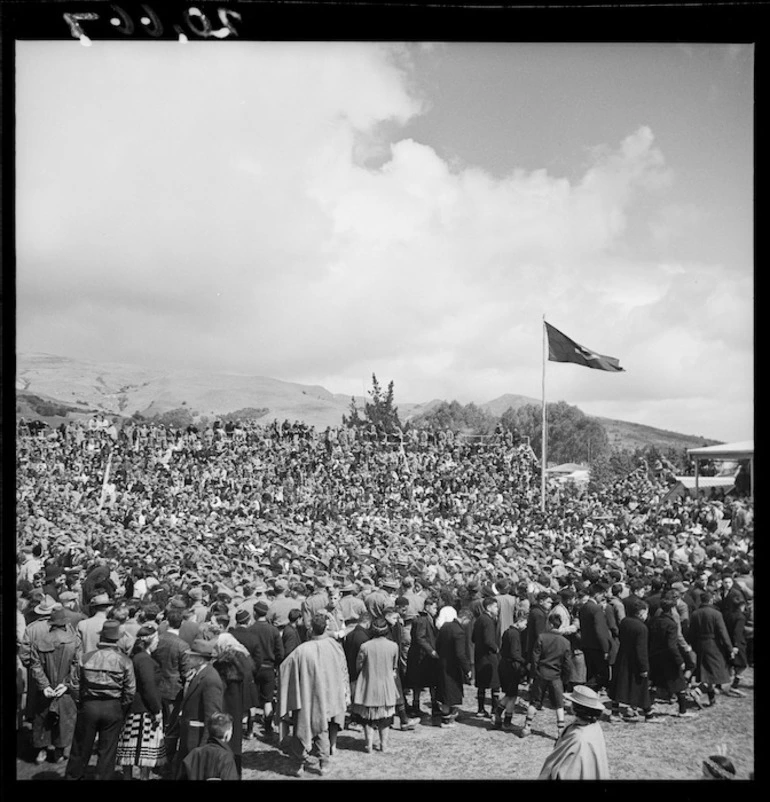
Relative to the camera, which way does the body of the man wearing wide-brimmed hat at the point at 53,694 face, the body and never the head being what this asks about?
away from the camera

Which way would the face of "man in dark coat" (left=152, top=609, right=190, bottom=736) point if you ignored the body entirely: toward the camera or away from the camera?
away from the camera

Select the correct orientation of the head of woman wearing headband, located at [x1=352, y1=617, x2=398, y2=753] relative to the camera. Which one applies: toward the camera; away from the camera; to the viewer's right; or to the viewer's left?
away from the camera

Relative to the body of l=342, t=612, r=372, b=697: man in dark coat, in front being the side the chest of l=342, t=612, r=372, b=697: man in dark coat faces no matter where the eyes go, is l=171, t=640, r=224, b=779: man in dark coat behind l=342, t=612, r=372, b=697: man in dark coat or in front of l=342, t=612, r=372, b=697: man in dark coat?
behind

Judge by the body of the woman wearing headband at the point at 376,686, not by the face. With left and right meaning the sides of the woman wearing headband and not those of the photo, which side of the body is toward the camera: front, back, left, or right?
back

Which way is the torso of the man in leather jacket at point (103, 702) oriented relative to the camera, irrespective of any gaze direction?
away from the camera

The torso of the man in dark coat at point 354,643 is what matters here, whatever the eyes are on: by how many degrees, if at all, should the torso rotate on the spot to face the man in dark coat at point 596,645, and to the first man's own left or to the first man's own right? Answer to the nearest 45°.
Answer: approximately 45° to the first man's own right

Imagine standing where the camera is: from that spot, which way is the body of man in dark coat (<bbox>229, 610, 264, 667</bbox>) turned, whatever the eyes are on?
away from the camera

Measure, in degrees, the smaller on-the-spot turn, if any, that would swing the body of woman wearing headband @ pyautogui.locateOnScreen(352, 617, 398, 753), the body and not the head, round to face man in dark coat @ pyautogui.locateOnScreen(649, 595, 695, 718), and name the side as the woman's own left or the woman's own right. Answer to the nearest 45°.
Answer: approximately 90° to the woman's own right

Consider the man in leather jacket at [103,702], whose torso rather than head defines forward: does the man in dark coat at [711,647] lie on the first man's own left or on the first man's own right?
on the first man's own right
